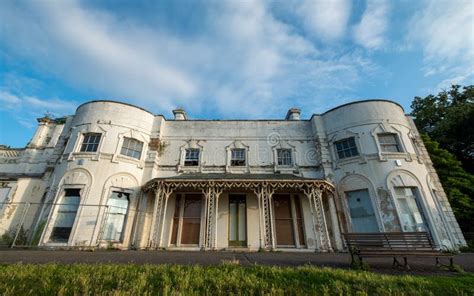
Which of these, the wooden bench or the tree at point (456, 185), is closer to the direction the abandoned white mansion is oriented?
the wooden bench

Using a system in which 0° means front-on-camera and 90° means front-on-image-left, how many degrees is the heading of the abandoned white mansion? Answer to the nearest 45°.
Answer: approximately 0°

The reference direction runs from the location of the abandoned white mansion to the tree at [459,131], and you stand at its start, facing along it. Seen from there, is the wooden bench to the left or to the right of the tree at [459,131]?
right

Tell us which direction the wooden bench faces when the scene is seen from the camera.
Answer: facing the viewer and to the right of the viewer

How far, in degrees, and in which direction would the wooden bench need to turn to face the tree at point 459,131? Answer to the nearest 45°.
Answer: approximately 90° to its left

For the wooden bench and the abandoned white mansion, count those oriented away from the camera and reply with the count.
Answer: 0

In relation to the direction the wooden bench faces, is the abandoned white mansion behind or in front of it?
behind

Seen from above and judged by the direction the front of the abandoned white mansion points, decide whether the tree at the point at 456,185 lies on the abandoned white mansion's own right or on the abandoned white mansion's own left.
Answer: on the abandoned white mansion's own left
